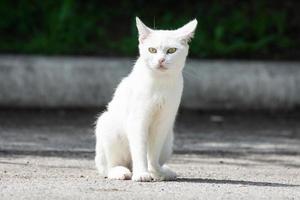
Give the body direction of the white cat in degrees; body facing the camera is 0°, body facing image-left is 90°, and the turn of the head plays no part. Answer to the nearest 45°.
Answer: approximately 315°

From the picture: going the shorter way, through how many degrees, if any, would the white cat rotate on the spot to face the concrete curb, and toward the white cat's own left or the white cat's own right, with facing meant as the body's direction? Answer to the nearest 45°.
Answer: approximately 135° to the white cat's own left
